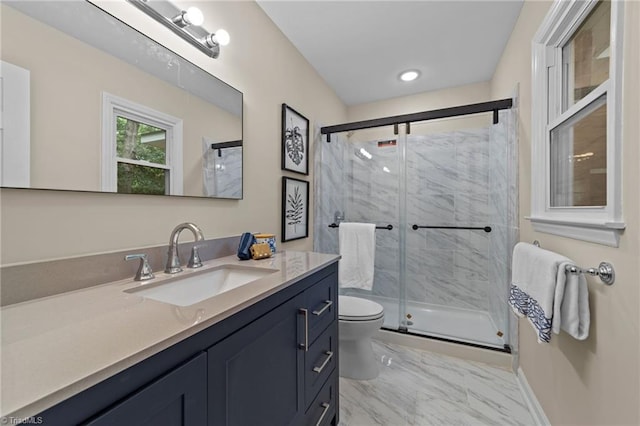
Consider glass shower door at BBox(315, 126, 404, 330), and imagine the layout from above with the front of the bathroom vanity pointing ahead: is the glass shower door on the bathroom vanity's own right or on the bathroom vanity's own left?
on the bathroom vanity's own left

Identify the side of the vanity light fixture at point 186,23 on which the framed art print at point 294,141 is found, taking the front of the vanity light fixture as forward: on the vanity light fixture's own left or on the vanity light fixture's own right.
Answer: on the vanity light fixture's own left

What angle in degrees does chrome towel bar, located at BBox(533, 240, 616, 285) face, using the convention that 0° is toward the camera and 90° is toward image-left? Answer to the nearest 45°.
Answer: approximately 45°

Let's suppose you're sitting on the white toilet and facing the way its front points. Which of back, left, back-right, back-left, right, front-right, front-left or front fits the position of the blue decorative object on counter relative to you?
back-right
